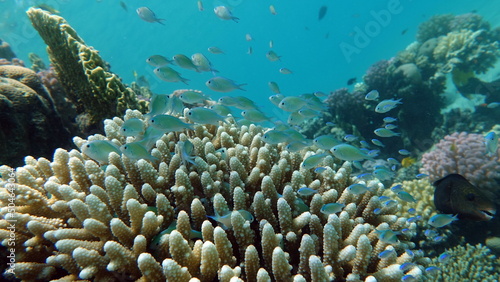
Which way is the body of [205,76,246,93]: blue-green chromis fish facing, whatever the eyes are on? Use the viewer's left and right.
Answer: facing to the left of the viewer

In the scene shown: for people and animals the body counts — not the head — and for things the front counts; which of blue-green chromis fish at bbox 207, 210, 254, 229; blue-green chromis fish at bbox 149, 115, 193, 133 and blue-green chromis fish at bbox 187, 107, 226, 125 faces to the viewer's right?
blue-green chromis fish at bbox 207, 210, 254, 229

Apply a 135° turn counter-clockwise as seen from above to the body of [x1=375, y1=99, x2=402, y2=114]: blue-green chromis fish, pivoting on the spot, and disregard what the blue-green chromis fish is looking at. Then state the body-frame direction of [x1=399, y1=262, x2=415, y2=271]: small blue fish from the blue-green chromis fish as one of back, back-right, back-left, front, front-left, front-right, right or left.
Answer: front-right

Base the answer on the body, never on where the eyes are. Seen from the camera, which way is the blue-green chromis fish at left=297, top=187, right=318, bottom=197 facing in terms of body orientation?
to the viewer's left

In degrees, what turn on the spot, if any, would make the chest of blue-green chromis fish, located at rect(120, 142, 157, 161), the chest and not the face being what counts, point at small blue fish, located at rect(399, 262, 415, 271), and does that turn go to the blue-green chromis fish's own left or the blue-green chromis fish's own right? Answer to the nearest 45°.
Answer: approximately 180°

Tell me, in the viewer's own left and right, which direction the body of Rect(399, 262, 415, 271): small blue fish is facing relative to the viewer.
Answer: facing to the left of the viewer

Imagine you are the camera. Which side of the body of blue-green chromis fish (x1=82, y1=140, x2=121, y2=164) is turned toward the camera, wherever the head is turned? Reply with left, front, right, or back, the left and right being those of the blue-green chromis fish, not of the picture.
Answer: left

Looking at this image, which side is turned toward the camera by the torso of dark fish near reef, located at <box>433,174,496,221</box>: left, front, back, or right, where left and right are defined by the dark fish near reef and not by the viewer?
right
